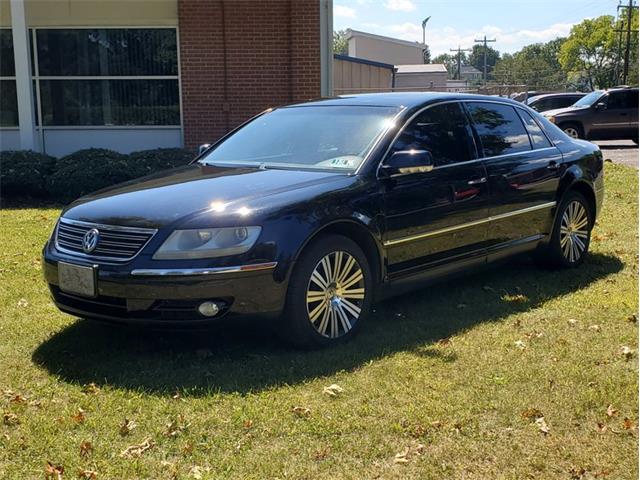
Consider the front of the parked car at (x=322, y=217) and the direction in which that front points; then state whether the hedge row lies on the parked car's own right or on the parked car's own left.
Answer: on the parked car's own right

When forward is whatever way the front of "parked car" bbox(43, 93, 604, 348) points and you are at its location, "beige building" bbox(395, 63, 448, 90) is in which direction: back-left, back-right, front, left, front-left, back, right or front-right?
back-right

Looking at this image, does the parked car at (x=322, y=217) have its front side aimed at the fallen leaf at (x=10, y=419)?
yes

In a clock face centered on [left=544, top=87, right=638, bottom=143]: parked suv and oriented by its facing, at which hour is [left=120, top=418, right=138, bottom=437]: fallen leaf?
The fallen leaf is roughly at 9 o'clock from the parked suv.

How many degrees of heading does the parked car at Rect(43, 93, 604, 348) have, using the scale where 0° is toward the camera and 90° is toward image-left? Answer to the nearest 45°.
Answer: approximately 45°

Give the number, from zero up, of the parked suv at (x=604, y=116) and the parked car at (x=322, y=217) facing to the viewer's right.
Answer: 0

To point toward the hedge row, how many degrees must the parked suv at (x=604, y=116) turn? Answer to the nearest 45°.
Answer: approximately 45° to its left

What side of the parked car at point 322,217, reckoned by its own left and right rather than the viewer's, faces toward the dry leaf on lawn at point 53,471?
front

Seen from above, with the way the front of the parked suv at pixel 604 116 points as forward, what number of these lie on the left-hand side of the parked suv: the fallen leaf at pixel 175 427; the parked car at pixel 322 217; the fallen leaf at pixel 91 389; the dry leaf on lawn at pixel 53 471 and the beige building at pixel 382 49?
4

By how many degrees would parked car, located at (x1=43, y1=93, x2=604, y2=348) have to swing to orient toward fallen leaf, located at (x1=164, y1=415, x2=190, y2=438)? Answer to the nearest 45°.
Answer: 0° — it already faces it

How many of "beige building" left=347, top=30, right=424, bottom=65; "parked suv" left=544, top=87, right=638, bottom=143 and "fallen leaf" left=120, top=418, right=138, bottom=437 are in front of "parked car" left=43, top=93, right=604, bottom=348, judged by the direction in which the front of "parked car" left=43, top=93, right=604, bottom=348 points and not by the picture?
1

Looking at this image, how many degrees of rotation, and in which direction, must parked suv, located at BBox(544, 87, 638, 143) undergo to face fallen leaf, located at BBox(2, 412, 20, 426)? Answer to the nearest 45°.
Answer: approximately 90° to its left

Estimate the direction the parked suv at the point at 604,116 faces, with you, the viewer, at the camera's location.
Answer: facing to the left of the viewer

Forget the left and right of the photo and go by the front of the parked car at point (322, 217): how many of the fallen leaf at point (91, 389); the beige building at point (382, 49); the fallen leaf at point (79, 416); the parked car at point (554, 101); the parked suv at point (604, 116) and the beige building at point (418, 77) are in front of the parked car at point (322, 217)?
2

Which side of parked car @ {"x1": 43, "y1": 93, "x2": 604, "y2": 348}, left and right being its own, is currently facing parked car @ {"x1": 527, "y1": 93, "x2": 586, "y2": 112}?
back

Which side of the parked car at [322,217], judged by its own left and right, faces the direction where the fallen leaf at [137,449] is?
front
